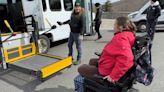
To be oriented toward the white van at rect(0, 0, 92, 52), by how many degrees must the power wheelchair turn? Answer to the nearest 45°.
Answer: approximately 45° to its right

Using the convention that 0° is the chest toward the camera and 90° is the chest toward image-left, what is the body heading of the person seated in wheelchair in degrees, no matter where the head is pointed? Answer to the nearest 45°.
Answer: approximately 90°

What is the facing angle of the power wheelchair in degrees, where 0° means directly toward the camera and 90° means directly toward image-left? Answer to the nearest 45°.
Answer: approximately 90°

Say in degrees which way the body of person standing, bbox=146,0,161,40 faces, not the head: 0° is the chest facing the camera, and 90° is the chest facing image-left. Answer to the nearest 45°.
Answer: approximately 45°

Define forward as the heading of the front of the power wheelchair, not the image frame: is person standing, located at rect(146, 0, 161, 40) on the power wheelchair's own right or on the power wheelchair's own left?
on the power wheelchair's own right

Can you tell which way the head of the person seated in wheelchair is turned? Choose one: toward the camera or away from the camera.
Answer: away from the camera

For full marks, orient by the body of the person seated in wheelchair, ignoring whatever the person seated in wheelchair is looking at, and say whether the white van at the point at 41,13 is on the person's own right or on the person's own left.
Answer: on the person's own right

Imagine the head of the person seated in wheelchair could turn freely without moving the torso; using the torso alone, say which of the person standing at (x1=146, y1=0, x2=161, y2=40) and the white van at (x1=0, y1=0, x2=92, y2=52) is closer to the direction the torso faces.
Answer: the white van
